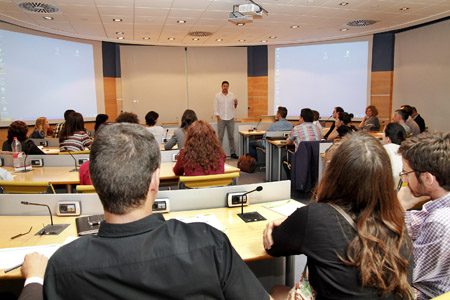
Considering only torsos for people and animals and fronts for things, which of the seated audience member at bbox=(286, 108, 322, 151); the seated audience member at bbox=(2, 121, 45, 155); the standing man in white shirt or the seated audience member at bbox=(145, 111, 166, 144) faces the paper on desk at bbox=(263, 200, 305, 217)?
the standing man in white shirt

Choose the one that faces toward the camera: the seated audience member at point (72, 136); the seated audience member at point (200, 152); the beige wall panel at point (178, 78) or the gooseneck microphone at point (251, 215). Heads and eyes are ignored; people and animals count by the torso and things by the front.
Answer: the beige wall panel

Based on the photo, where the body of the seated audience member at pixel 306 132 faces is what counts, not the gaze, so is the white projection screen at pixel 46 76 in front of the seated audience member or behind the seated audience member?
in front

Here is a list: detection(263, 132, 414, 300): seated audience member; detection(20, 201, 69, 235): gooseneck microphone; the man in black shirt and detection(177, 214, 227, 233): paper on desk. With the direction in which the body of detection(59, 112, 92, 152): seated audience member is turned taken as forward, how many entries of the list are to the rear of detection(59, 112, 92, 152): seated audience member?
4

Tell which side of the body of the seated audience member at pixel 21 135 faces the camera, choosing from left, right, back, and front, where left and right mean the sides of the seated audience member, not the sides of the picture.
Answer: back

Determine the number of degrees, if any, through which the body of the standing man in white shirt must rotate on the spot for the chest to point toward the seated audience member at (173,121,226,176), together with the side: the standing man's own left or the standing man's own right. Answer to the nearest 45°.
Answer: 0° — they already face them

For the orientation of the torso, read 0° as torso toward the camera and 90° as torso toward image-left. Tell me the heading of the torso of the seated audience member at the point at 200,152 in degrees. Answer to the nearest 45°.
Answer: approximately 180°

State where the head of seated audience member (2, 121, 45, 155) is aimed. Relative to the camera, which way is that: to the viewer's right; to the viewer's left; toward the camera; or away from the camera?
away from the camera

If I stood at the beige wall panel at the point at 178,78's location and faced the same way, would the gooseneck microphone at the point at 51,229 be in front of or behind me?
in front

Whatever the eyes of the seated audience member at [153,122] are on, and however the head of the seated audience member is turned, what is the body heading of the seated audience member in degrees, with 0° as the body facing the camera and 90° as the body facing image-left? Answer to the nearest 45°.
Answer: approximately 225°

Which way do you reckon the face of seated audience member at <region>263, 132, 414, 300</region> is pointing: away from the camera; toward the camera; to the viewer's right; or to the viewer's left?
away from the camera

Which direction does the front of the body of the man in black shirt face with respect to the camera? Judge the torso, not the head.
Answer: away from the camera

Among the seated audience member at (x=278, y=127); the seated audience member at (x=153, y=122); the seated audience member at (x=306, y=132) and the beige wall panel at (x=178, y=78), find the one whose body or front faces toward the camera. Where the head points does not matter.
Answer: the beige wall panel

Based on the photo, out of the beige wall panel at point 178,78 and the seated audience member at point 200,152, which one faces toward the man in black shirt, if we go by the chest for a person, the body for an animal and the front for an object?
the beige wall panel

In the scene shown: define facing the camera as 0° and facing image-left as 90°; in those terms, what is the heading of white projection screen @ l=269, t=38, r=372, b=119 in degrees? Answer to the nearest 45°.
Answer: approximately 45°

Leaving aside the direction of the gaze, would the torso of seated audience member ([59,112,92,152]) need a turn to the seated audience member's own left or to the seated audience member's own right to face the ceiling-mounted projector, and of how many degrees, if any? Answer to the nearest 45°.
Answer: approximately 90° to the seated audience member's own right
